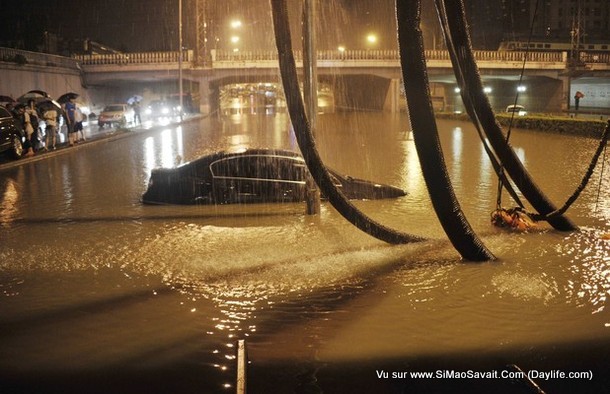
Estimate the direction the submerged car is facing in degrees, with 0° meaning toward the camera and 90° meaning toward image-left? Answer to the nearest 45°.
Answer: approximately 270°

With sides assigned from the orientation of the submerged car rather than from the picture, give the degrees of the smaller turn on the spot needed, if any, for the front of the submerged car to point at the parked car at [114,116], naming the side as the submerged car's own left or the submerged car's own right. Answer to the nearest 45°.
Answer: approximately 90° to the submerged car's own left

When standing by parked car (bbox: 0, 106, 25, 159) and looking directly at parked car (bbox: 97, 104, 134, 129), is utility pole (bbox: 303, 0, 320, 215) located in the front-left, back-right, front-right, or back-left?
back-right

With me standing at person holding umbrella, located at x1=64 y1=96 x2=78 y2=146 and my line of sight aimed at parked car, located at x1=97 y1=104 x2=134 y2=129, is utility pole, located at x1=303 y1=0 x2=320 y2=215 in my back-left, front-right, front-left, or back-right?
back-right

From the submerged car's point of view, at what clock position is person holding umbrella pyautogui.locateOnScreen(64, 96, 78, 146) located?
The person holding umbrella is roughly at 8 o'clock from the submerged car.

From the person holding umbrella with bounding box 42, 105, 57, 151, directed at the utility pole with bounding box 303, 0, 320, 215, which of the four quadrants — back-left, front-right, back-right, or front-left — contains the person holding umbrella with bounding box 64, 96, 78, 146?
back-left

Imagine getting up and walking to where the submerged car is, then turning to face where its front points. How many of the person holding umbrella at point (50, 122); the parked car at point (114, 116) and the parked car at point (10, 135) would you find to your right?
0

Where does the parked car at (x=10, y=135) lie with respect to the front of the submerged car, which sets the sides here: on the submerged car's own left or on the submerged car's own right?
on the submerged car's own left

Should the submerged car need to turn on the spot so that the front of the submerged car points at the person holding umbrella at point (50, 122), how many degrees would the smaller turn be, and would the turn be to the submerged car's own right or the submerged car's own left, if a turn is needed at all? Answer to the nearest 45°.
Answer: approximately 135° to the submerged car's own left

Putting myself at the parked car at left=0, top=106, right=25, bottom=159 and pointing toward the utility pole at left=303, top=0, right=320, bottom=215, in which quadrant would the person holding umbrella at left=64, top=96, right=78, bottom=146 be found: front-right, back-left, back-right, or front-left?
back-left

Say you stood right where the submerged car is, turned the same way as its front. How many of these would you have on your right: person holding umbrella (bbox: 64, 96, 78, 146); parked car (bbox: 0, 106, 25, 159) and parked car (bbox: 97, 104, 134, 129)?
0
